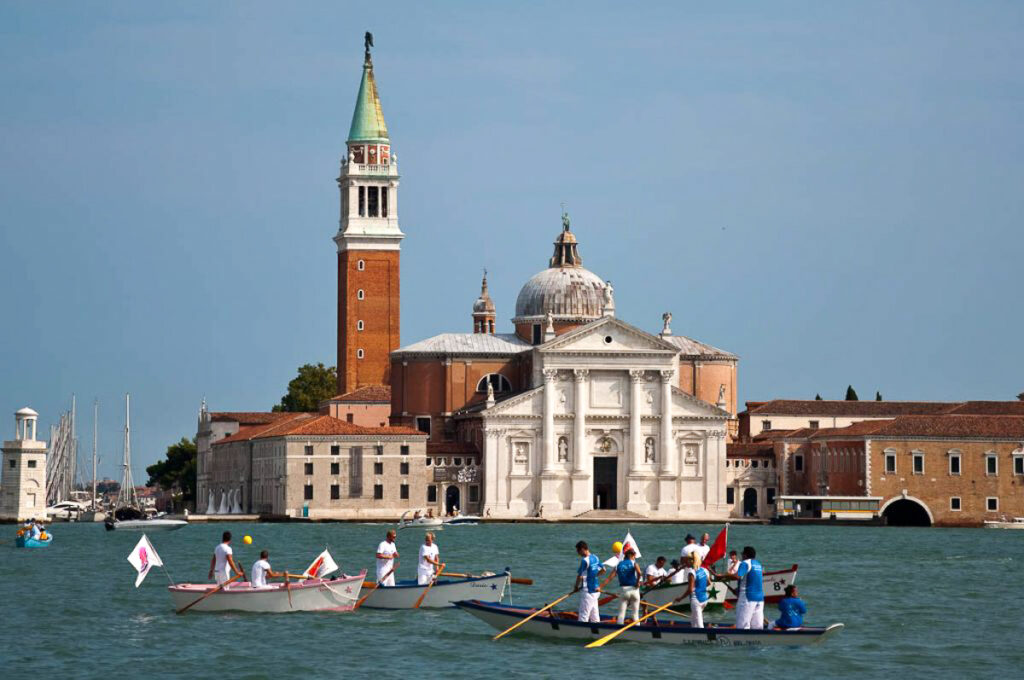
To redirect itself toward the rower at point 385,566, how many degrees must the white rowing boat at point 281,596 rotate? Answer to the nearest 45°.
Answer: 0° — it already faces them

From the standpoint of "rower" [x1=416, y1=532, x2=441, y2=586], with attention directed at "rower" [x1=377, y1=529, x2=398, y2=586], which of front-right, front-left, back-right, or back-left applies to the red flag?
back-right

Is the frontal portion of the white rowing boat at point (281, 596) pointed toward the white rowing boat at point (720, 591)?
yes

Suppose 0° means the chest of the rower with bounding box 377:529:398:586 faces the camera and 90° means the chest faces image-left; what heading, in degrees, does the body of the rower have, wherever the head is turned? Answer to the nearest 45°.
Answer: approximately 270°

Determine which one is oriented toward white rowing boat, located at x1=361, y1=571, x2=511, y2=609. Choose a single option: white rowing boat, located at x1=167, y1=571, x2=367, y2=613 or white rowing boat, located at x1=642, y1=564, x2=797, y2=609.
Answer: white rowing boat, located at x1=167, y1=571, x2=367, y2=613

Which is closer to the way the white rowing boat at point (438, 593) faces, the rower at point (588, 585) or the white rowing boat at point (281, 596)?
the rower

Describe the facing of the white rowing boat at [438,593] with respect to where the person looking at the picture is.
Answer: facing to the right of the viewer

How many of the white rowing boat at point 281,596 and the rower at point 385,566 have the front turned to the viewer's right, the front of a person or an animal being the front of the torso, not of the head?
2

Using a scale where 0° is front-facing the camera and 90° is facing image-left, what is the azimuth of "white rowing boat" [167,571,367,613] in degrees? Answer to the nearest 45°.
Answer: approximately 270°

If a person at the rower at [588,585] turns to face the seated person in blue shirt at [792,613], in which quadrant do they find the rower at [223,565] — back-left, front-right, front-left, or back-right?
back-left

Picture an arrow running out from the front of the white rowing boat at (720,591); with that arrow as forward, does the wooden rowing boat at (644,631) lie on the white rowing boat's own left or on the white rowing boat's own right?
on the white rowing boat's own right

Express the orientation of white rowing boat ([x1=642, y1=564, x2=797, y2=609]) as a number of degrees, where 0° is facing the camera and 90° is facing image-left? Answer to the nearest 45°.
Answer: approximately 270°
